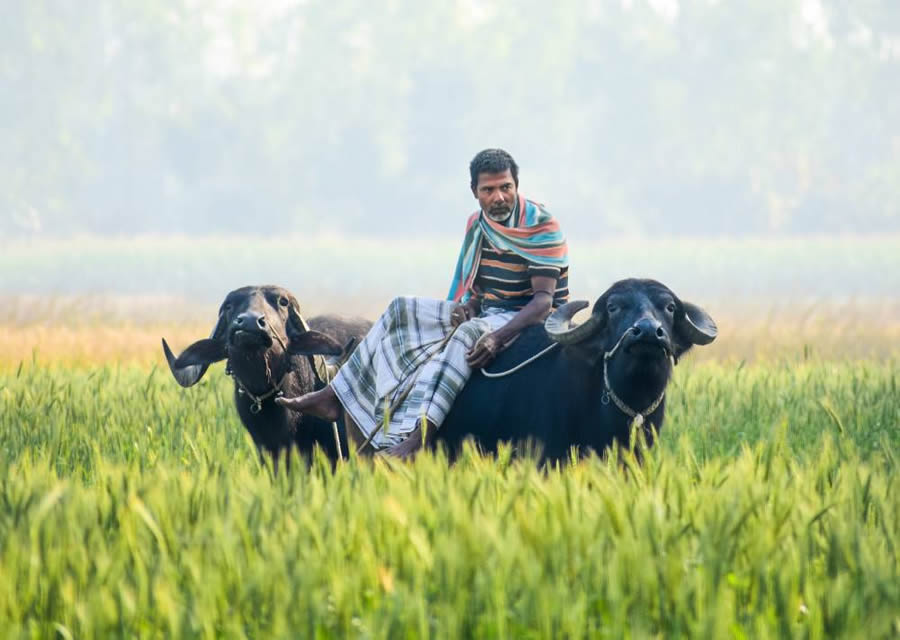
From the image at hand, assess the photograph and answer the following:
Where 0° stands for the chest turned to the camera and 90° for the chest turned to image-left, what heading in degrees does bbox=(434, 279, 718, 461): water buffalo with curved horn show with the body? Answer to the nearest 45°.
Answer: approximately 315°

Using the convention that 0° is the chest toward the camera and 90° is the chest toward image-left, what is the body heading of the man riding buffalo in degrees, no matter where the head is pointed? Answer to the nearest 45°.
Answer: approximately 45°

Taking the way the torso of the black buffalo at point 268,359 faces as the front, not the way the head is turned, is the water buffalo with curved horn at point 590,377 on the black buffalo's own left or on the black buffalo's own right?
on the black buffalo's own left

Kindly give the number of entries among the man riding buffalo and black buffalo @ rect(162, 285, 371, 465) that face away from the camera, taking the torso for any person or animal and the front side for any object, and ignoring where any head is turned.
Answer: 0

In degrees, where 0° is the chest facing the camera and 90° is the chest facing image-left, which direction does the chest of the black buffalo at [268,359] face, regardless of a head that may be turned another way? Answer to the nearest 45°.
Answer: approximately 45°

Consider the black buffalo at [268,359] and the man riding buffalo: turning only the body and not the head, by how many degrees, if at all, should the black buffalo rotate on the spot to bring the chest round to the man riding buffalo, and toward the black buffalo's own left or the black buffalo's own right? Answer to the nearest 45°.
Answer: approximately 90° to the black buffalo's own left
